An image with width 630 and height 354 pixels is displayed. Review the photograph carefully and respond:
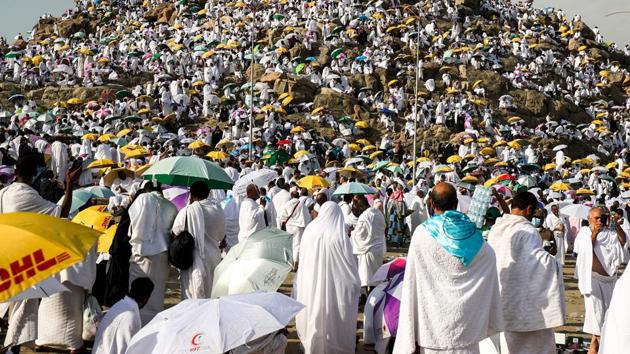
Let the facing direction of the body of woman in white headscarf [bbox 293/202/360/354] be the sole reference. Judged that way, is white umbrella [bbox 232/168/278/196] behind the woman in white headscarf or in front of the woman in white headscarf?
in front

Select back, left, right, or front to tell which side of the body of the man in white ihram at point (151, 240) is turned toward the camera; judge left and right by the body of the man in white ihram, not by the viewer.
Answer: back

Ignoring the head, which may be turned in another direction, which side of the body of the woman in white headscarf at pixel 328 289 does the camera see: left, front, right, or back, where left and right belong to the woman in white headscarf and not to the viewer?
back

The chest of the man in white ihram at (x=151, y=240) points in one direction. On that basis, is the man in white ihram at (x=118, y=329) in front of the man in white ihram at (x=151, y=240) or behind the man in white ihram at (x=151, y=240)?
behind

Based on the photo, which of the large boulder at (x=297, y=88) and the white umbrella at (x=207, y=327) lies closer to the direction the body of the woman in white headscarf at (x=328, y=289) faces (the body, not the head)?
the large boulder

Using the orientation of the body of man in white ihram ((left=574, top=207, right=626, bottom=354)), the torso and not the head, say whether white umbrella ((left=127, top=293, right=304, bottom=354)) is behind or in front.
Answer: in front

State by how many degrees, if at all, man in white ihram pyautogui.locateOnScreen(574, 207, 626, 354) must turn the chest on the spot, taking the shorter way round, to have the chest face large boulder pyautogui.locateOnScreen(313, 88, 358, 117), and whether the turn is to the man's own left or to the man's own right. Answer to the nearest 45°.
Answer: approximately 135° to the man's own right

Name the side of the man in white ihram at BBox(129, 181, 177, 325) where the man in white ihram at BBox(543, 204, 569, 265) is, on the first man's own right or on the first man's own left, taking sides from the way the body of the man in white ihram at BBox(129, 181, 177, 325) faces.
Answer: on the first man's own right

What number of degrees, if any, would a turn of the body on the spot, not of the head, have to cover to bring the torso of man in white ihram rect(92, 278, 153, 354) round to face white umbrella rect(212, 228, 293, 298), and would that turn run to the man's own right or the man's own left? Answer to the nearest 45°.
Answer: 0° — they already face it

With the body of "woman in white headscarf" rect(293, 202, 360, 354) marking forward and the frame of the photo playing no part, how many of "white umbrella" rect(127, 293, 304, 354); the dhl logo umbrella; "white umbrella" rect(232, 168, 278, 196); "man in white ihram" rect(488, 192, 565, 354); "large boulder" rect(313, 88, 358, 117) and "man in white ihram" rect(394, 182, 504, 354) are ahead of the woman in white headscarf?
2

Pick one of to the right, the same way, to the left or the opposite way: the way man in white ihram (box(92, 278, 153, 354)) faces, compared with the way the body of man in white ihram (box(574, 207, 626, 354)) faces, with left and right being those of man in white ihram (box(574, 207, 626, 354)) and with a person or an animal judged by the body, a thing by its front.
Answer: the opposite way

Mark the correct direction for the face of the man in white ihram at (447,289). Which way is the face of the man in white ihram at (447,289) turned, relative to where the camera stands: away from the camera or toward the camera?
away from the camera

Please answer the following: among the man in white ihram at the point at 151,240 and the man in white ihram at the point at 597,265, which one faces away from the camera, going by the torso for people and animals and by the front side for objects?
the man in white ihram at the point at 151,240

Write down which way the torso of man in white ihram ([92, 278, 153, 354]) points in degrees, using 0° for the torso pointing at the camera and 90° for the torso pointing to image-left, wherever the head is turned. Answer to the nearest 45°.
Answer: approximately 225°
